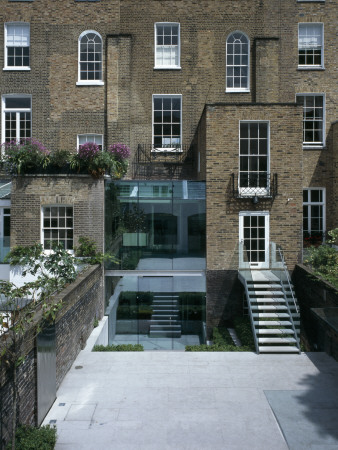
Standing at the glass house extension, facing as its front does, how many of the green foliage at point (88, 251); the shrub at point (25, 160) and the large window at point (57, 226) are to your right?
3

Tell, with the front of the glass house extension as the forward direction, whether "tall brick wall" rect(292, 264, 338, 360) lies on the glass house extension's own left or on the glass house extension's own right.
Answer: on the glass house extension's own left
